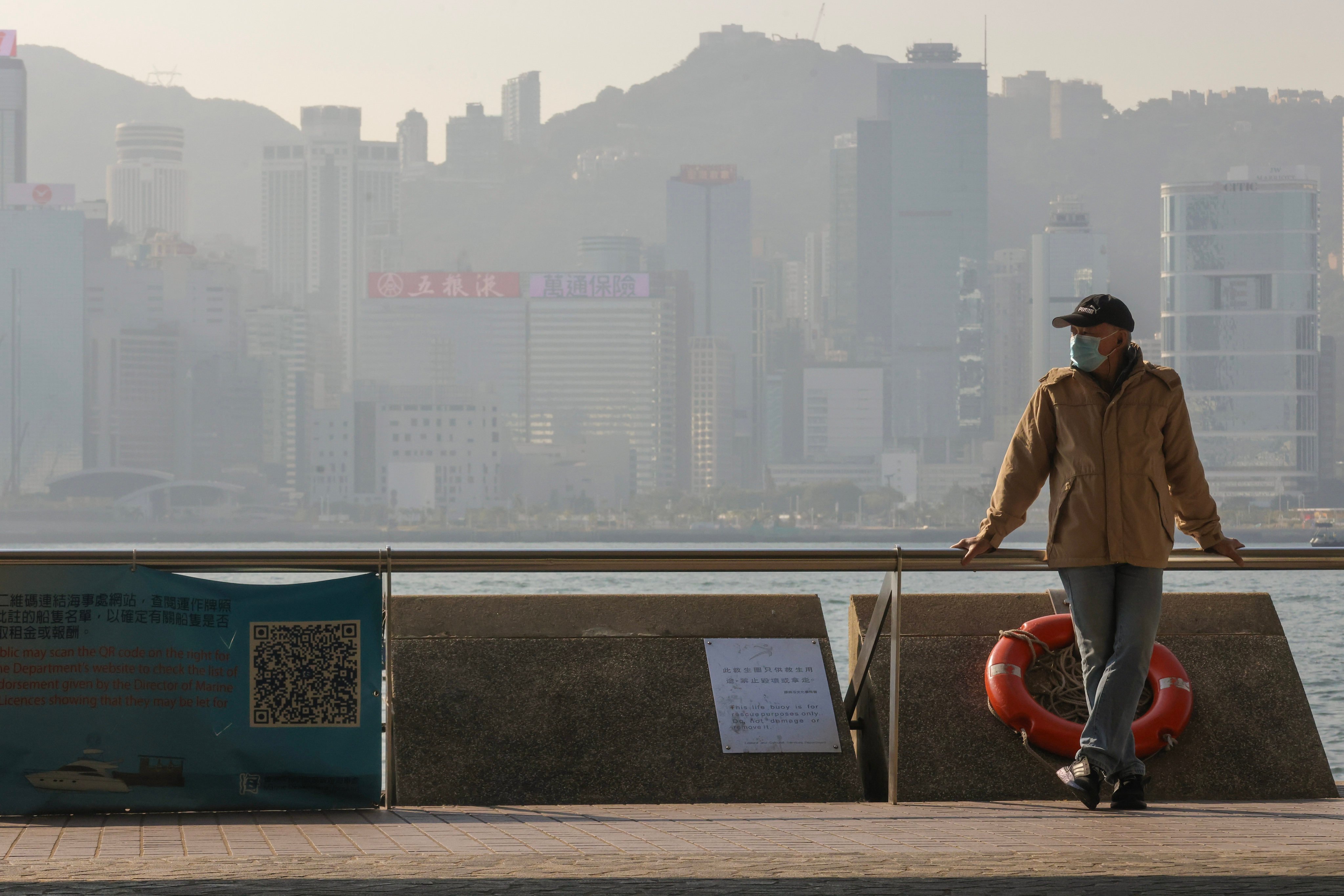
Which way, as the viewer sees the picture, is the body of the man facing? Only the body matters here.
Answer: toward the camera

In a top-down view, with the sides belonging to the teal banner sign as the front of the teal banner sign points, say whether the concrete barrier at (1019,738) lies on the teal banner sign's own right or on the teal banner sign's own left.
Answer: on the teal banner sign's own left

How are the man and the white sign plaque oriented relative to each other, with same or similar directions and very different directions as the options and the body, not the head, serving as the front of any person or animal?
same or similar directions

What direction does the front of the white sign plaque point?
toward the camera

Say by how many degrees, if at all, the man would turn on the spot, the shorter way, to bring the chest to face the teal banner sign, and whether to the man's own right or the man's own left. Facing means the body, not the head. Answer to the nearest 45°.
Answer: approximately 90° to the man's own right

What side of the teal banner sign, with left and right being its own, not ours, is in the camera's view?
front
